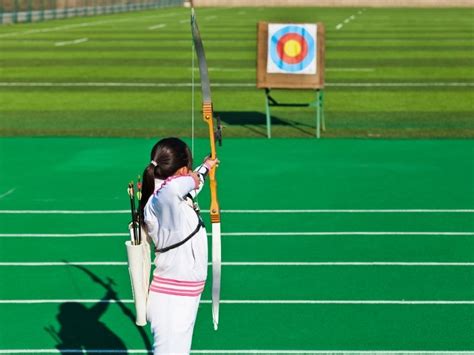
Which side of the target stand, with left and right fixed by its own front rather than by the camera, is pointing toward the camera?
front

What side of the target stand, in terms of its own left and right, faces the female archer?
front

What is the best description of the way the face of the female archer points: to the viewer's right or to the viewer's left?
to the viewer's right
